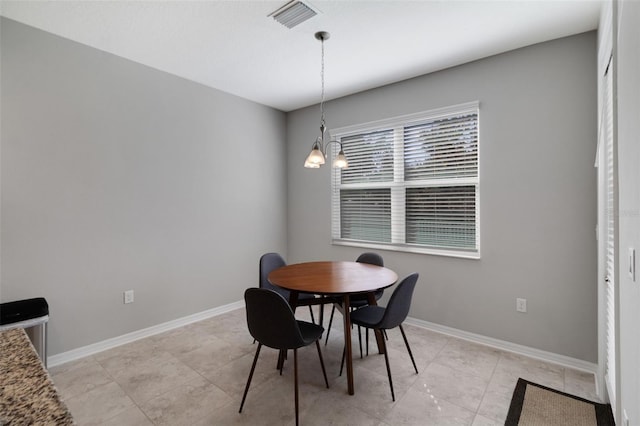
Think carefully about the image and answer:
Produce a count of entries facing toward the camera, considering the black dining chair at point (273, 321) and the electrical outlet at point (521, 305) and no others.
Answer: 1

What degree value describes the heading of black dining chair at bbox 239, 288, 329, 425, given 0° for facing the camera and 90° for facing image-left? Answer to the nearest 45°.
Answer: approximately 225°

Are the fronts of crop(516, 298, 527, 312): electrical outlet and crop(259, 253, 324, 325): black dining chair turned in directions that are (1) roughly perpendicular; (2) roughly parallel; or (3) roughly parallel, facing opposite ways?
roughly perpendicular

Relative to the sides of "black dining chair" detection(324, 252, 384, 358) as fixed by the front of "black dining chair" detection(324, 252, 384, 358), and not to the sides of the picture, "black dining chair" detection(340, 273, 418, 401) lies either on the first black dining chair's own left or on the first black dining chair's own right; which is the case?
on the first black dining chair's own left

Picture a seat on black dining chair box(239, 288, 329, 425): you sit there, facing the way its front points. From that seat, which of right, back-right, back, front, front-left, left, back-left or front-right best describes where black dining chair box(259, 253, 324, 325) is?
front-left

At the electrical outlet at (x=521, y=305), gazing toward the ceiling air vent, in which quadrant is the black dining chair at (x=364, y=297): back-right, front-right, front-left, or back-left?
front-right

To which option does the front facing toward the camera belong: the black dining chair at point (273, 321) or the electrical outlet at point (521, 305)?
the electrical outlet

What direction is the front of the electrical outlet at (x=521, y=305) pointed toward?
toward the camera

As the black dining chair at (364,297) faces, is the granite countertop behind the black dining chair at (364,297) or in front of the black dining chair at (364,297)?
in front

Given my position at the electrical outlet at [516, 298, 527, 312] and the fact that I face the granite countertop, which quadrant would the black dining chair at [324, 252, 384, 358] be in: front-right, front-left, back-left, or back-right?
front-right

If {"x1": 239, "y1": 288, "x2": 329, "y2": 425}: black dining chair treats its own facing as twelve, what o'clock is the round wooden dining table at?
The round wooden dining table is roughly at 12 o'clock from the black dining chair.

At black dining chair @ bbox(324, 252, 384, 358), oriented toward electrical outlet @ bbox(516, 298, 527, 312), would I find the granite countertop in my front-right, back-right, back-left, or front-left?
back-right

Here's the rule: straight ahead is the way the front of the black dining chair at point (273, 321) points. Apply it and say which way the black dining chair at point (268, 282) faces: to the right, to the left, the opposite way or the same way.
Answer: to the right

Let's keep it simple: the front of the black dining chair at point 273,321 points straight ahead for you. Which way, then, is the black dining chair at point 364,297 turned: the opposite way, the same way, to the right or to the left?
the opposite way

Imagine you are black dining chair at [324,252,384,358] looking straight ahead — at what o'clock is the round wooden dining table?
The round wooden dining table is roughly at 11 o'clock from the black dining chair.

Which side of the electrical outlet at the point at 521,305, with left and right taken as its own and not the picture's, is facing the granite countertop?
front

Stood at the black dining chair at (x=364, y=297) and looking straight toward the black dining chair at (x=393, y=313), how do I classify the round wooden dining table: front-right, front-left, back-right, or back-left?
front-right

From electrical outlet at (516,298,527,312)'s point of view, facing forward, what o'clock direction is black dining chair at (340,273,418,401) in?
The black dining chair is roughly at 1 o'clock from the electrical outlet.

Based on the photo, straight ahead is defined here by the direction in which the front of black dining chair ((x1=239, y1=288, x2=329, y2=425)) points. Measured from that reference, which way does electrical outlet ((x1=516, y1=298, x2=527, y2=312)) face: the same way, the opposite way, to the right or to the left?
the opposite way
